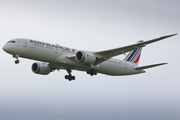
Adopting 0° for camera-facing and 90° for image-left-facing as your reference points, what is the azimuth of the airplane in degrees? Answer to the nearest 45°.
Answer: approximately 45°
